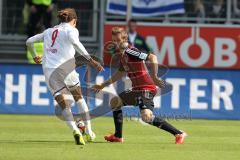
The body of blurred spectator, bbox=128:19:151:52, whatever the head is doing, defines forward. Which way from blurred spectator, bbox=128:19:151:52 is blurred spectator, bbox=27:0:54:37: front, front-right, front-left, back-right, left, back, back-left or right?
right

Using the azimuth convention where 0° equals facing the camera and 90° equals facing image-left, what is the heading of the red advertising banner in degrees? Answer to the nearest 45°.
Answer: approximately 0°

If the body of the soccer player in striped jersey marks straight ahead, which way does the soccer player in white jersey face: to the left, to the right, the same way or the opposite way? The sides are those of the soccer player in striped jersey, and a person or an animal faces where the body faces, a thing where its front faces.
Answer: the opposite way

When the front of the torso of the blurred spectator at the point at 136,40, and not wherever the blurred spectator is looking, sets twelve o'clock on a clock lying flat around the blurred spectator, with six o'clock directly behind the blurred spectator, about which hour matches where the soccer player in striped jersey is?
The soccer player in striped jersey is roughly at 12 o'clock from the blurred spectator.

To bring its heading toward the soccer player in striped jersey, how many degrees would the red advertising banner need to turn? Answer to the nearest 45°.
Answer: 0° — it already faces them

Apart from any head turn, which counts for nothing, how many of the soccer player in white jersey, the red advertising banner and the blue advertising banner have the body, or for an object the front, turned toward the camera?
2

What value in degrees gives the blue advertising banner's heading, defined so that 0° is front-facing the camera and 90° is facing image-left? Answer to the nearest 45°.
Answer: approximately 0°

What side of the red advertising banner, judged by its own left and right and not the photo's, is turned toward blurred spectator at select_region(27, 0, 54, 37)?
right

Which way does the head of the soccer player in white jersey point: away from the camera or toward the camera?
away from the camera
